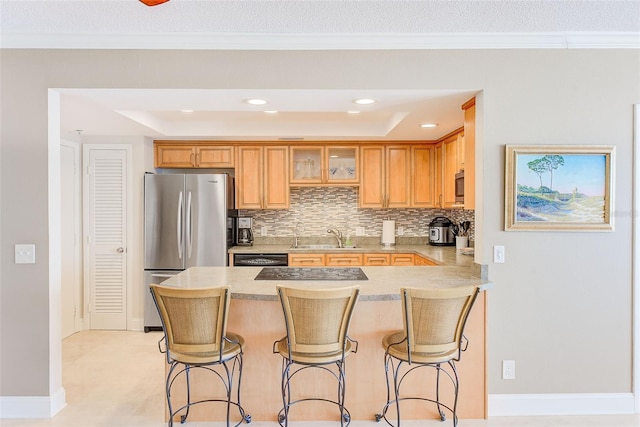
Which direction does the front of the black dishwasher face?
toward the camera

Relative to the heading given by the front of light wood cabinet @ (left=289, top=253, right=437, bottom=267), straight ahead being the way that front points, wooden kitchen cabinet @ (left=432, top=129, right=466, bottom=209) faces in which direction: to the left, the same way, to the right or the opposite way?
to the right

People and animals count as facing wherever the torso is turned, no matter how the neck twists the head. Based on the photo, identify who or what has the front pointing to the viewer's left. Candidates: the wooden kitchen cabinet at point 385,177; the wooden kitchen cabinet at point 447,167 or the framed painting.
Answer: the wooden kitchen cabinet at point 447,167

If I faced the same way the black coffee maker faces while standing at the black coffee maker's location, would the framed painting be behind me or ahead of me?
ahead

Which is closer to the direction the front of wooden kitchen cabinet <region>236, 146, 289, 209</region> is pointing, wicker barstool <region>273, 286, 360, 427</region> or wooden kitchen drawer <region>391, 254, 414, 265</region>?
the wicker barstool

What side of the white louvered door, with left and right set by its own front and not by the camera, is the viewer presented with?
front

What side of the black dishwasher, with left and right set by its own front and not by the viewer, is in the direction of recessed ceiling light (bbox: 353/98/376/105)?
front

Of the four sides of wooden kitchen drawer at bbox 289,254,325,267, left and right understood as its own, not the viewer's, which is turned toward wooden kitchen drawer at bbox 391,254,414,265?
left

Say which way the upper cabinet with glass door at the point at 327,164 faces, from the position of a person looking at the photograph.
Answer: facing the viewer

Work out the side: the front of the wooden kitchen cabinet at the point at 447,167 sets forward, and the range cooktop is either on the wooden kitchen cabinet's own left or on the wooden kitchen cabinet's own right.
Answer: on the wooden kitchen cabinet's own left

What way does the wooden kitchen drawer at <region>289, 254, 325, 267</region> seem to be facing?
toward the camera
